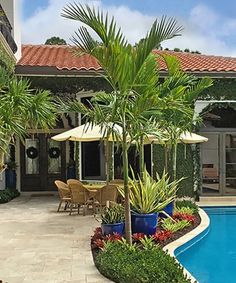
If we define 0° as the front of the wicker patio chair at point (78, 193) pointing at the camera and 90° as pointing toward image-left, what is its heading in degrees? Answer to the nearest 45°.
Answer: approximately 225°

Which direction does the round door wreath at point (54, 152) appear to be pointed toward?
toward the camera

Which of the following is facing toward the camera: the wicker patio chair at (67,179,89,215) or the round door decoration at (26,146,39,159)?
the round door decoration

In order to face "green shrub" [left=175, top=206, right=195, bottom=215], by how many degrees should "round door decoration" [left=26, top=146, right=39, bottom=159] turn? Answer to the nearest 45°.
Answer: approximately 45° to its left

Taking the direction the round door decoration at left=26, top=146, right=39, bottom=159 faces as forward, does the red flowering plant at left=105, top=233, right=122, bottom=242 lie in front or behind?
in front

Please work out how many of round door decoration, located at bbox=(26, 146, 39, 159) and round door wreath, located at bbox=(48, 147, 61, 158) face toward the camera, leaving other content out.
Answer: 2

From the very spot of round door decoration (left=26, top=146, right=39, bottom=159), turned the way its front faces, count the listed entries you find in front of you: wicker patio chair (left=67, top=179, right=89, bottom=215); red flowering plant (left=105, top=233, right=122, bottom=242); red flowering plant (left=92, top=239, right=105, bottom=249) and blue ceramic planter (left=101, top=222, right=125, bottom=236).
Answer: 4

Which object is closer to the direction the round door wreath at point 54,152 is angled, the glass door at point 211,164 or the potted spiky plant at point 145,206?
the potted spiky plant

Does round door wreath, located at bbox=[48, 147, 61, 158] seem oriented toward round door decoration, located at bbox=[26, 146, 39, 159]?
no

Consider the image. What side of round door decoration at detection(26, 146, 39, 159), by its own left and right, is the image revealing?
front

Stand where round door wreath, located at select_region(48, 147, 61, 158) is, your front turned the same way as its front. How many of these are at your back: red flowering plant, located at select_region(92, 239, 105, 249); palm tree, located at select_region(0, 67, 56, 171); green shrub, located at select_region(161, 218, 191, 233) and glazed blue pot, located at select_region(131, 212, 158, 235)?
0

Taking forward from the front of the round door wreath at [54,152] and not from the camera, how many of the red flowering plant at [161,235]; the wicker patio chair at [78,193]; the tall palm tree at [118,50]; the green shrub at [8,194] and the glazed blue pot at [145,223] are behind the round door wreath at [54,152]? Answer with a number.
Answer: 0

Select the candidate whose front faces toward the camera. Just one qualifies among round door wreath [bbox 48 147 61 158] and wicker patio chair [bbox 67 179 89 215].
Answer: the round door wreath

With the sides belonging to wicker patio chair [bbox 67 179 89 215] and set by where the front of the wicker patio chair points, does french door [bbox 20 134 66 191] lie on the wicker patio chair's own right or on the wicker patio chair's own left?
on the wicker patio chair's own left

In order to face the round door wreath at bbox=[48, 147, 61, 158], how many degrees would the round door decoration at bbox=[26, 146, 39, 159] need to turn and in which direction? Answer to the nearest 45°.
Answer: approximately 90° to its left

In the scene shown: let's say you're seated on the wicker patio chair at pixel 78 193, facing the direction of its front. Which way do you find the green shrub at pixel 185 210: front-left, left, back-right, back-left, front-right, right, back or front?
front-right

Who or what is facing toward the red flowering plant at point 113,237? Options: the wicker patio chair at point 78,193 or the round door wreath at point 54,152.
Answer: the round door wreath

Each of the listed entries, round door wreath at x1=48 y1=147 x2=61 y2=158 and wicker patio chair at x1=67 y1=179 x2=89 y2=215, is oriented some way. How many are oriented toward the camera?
1

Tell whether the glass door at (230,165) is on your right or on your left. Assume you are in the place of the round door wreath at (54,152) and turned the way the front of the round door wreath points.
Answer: on your left

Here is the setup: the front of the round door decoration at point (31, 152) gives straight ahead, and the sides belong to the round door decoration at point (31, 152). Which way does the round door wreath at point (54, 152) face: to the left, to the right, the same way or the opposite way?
the same way
